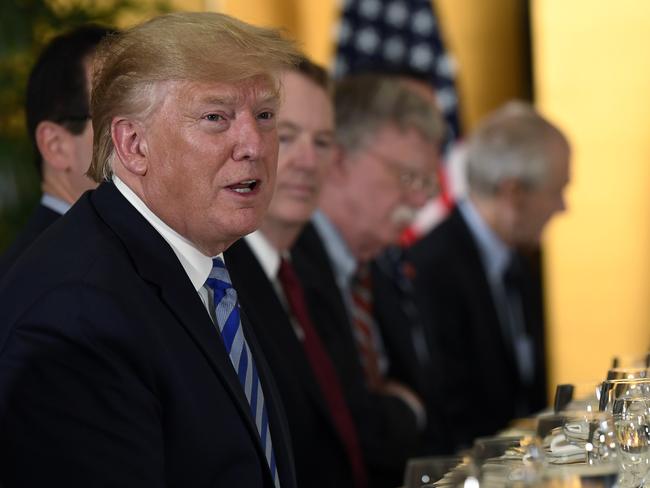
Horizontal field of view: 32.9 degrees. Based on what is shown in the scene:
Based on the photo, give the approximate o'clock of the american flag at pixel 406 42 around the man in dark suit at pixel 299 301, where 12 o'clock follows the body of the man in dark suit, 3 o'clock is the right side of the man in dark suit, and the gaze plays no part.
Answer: The american flag is roughly at 8 o'clock from the man in dark suit.

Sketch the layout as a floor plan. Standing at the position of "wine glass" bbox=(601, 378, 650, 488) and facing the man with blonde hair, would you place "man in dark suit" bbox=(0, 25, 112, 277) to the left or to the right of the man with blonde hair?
right

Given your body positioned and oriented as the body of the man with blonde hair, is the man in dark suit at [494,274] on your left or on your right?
on your left

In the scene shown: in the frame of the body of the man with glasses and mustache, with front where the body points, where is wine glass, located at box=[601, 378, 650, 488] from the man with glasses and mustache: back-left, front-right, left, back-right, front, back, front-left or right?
front-right

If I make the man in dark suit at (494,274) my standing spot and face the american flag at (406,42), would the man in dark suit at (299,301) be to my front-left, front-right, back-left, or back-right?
back-left

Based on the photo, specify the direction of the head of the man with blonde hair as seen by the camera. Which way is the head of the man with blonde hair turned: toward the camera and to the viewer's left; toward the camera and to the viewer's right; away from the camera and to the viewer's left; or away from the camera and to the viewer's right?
toward the camera and to the viewer's right

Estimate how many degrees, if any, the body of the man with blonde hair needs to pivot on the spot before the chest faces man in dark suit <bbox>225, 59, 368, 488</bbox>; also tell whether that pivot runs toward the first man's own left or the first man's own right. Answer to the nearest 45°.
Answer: approximately 135° to the first man's own left

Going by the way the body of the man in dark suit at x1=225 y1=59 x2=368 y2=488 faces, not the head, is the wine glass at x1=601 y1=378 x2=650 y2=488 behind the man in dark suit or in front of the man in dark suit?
in front

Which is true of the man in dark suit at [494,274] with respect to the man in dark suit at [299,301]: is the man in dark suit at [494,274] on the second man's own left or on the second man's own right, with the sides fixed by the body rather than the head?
on the second man's own left

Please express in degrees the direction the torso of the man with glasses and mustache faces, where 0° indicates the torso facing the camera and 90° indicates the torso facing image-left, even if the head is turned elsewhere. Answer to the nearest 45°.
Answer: approximately 315°
